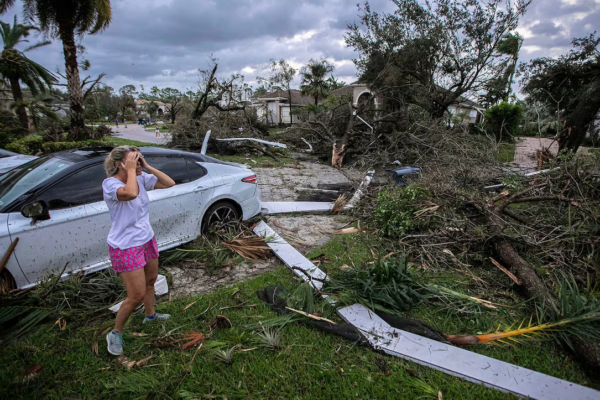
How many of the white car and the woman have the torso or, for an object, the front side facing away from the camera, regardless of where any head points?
0

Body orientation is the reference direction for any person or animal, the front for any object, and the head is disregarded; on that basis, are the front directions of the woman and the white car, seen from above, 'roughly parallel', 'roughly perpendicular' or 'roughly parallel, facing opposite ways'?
roughly perpendicular

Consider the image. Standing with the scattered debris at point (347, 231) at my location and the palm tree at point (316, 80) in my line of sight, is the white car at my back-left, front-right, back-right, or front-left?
back-left

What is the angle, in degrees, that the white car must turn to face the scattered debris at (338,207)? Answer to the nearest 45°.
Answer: approximately 135° to its left

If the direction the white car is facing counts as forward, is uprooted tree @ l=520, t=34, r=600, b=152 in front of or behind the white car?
behind

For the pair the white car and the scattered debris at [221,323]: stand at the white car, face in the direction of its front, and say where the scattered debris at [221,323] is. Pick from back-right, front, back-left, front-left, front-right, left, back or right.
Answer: left

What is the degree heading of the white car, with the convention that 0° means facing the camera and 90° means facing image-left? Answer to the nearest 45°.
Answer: approximately 45°

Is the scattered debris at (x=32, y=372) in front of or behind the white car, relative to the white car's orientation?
in front

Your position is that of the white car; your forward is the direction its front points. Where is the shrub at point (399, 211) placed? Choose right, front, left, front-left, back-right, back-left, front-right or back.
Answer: back-left
